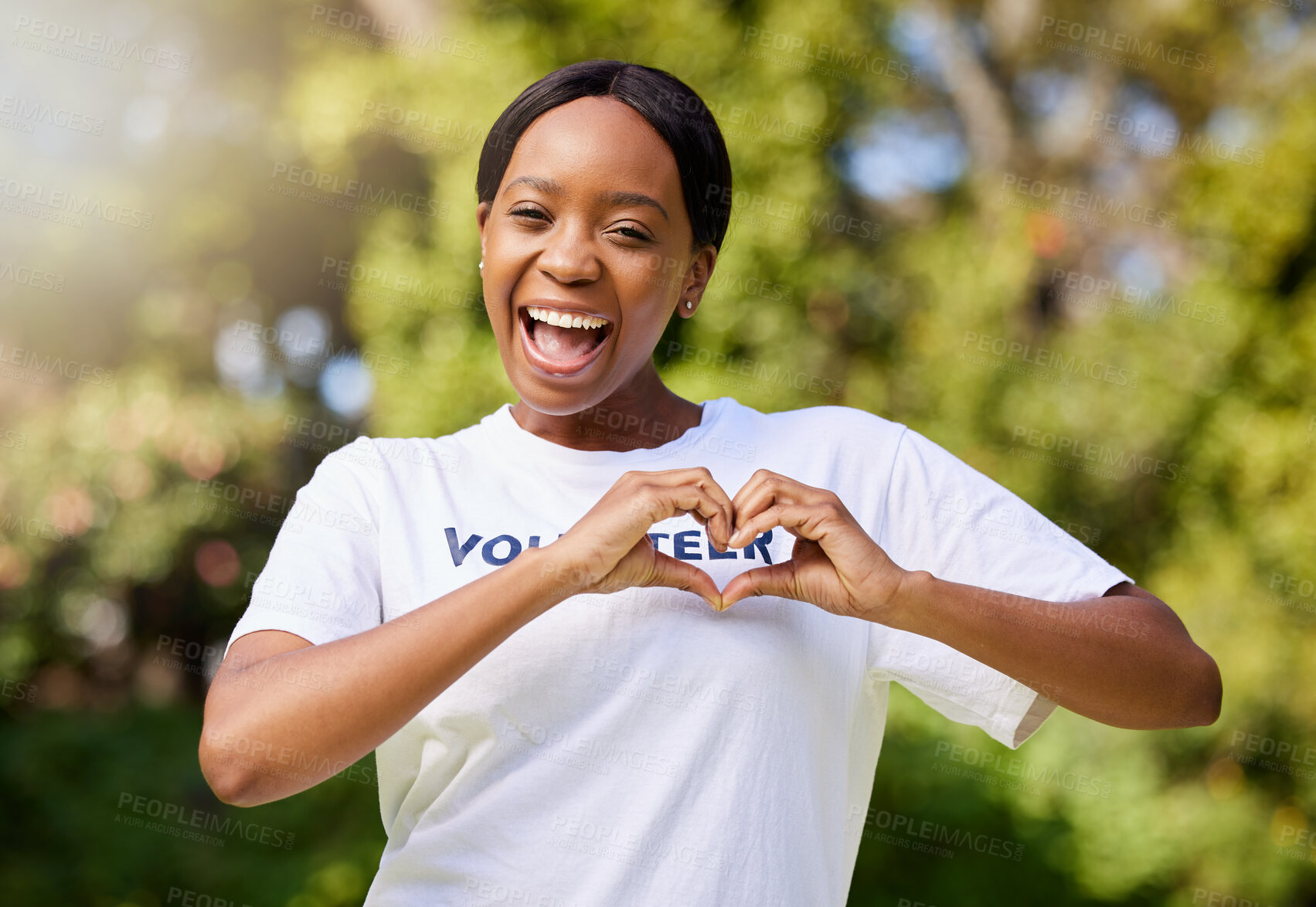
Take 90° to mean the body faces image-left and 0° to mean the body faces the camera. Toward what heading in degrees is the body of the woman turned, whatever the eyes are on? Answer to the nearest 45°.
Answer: approximately 0°
